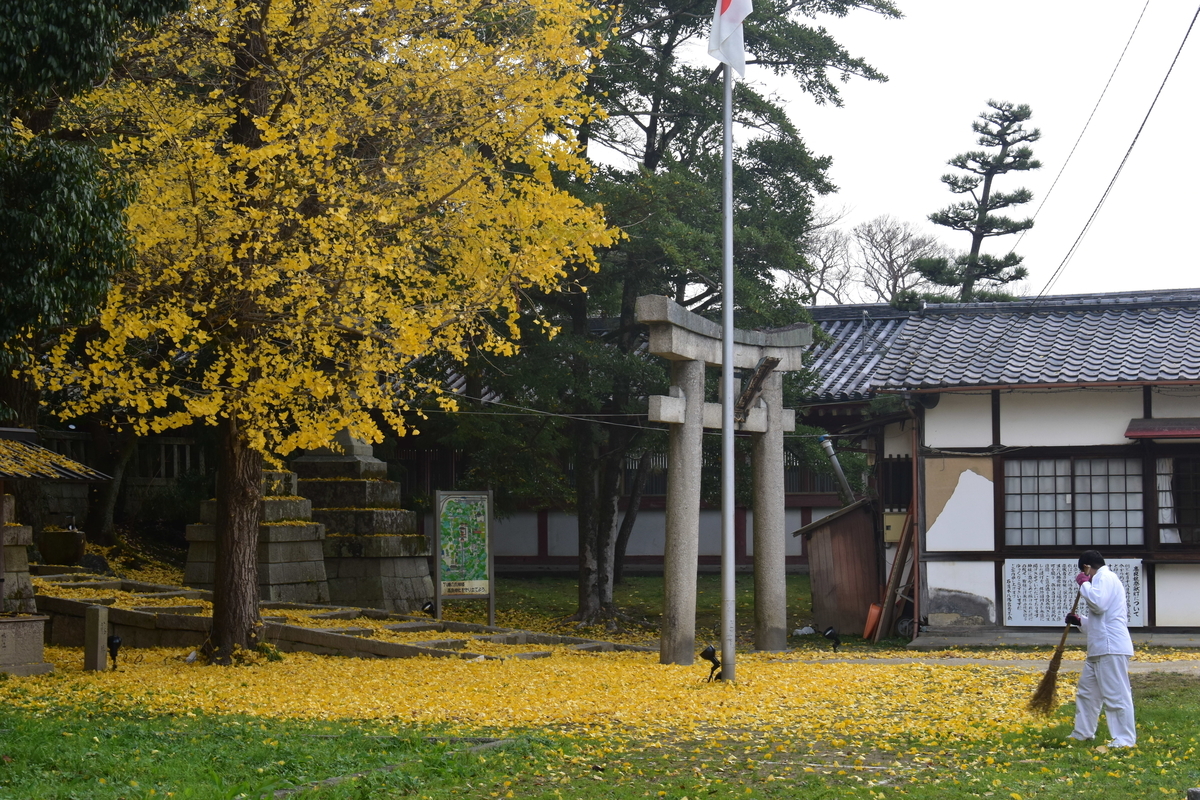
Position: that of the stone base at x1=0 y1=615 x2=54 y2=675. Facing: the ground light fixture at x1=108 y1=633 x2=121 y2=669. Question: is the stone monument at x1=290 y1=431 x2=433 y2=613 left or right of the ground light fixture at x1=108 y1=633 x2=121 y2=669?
left

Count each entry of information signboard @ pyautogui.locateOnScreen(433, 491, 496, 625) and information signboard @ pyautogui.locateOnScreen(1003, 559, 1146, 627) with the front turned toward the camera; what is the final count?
2

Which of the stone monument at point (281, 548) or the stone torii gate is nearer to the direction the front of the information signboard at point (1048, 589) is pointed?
the stone torii gate

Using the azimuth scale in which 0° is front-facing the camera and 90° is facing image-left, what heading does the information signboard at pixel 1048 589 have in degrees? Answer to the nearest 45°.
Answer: approximately 0°

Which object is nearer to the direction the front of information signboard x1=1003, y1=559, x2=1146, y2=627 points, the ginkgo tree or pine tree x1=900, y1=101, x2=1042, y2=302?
the ginkgo tree

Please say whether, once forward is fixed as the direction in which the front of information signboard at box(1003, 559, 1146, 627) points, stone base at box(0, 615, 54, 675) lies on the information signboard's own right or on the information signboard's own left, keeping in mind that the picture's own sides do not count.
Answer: on the information signboard's own right

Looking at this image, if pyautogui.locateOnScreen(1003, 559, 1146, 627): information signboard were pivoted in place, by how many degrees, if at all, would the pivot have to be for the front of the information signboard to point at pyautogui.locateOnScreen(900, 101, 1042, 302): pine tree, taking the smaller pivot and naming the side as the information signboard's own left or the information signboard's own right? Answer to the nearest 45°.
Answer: approximately 180°

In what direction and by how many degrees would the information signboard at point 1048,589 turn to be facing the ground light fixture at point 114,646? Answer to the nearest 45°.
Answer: approximately 45° to its right
